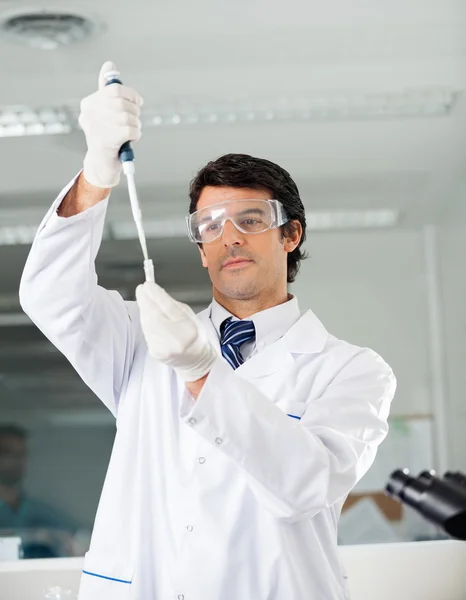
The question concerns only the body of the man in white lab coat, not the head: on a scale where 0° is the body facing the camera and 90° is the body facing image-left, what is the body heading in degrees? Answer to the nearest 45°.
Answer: approximately 45°

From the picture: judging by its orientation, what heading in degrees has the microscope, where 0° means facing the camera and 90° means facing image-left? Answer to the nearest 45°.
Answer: approximately 90°

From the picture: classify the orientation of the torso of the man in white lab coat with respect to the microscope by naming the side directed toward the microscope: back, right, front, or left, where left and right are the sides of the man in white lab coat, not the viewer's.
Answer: left
